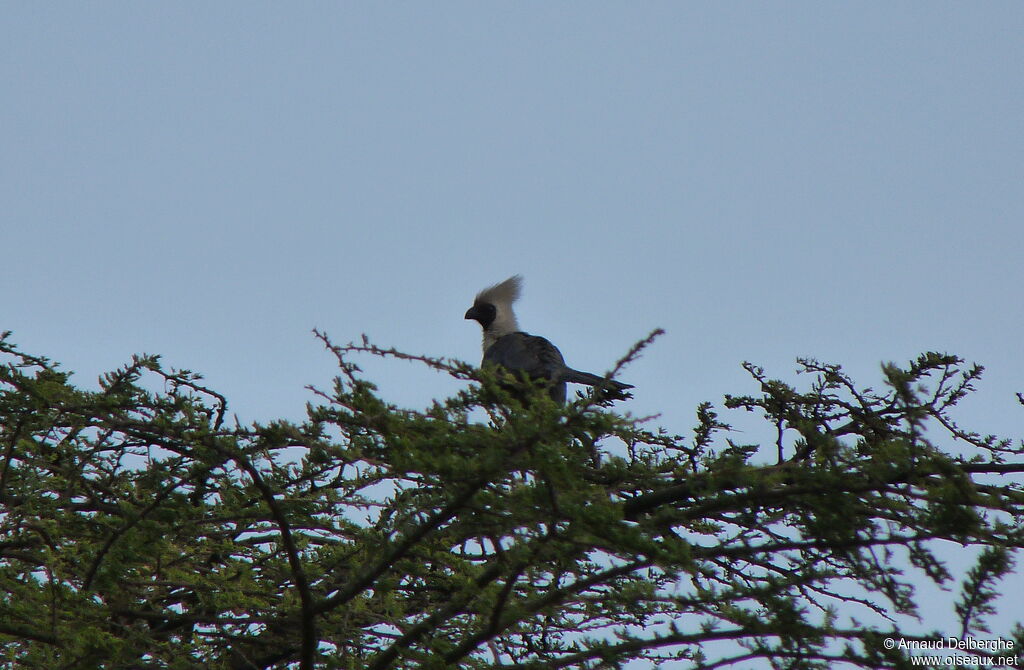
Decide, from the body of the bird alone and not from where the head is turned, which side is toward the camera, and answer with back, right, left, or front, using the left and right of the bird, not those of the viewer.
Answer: left
